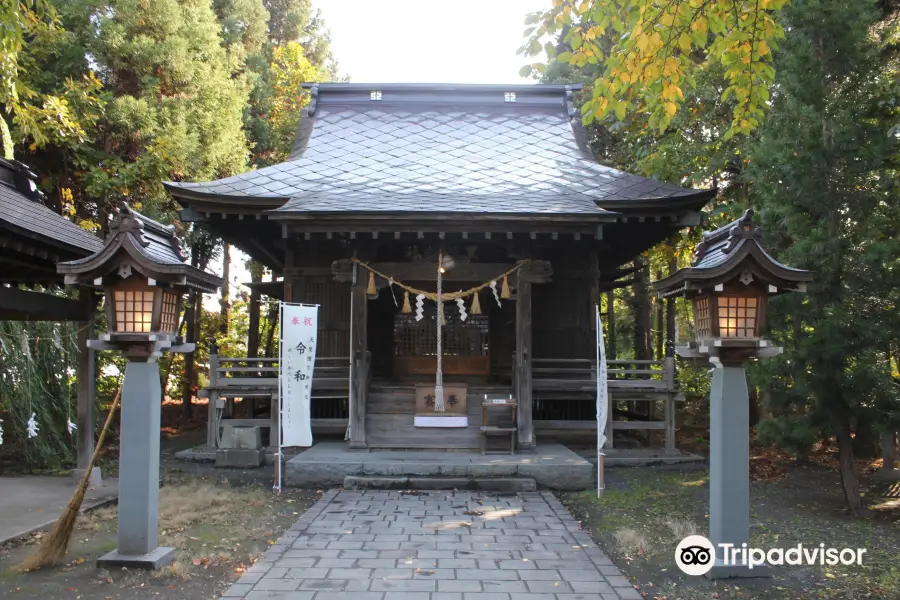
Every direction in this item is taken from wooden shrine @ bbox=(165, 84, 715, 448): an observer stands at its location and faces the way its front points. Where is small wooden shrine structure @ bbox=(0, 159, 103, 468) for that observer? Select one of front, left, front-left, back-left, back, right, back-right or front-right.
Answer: front-right

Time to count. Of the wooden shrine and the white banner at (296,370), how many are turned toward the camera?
2

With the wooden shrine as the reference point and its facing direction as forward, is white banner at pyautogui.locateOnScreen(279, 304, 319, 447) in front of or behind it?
in front

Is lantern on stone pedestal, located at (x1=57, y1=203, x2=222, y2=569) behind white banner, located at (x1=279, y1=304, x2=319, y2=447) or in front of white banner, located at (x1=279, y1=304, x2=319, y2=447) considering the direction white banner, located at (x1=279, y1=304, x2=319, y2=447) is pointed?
in front

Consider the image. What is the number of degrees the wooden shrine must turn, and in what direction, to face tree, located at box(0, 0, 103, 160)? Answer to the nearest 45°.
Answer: approximately 90° to its right

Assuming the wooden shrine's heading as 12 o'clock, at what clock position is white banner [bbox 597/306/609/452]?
The white banner is roughly at 11 o'clock from the wooden shrine.

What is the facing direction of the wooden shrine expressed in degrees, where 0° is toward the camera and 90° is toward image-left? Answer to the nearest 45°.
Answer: approximately 0°

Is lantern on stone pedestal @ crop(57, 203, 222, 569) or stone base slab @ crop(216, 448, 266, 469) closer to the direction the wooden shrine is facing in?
the lantern on stone pedestal

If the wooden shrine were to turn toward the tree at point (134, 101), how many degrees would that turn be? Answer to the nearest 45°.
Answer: approximately 90° to its right

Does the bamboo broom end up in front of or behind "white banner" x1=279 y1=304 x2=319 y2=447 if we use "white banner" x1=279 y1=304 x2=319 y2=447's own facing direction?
in front

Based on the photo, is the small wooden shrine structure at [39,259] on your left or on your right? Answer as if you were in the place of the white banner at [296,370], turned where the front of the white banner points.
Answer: on your right

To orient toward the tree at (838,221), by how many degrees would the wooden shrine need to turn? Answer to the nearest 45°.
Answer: approximately 45° to its left
